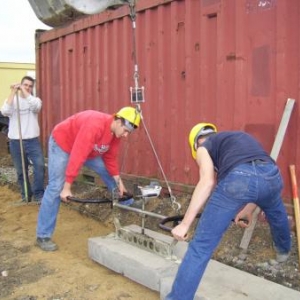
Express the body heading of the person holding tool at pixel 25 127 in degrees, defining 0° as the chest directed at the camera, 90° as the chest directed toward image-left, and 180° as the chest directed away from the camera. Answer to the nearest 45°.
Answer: approximately 0°

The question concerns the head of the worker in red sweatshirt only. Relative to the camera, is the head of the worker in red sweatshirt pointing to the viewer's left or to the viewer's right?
to the viewer's right

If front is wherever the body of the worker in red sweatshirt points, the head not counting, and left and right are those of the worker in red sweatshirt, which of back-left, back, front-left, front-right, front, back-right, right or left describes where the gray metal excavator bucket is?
back-left

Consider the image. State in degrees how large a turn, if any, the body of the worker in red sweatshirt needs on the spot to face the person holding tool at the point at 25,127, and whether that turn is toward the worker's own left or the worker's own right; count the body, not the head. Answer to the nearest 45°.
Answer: approximately 135° to the worker's own left

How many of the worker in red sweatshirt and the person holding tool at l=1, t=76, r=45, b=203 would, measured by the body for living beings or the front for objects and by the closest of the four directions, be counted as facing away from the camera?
0

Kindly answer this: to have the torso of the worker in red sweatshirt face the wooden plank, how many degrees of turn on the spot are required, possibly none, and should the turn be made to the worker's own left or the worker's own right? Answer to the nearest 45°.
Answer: approximately 45° to the worker's own left

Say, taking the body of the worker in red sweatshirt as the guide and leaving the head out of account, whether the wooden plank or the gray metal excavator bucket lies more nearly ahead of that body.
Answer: the wooden plank

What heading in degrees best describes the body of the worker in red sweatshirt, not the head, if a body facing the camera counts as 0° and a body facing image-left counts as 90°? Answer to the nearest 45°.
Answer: approximately 315°

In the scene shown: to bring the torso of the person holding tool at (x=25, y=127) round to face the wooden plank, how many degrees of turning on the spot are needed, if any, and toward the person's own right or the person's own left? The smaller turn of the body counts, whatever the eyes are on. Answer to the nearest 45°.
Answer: approximately 45° to the person's own left
